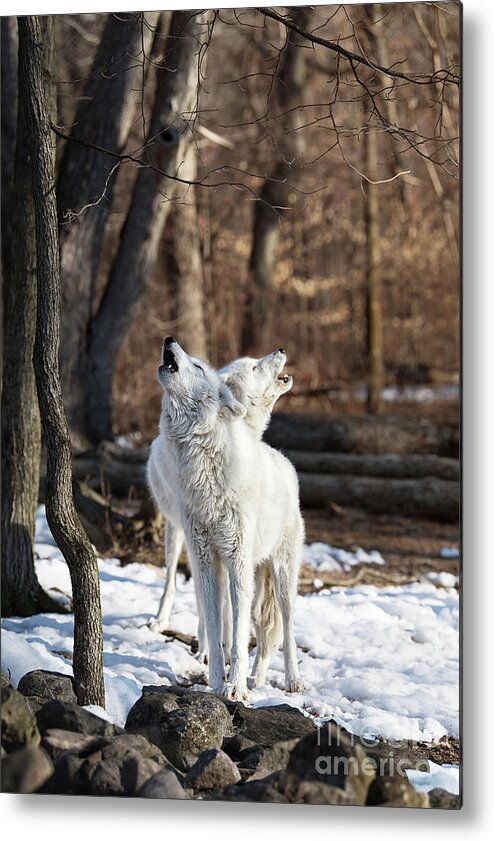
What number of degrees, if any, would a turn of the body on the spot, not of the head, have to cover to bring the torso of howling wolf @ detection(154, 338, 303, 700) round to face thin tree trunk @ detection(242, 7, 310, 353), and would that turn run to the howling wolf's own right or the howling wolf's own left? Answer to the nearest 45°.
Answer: approximately 135° to the howling wolf's own right

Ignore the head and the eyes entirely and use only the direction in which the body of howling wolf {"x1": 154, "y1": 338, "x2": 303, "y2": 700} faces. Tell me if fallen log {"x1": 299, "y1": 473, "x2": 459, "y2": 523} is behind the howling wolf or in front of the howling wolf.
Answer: behind

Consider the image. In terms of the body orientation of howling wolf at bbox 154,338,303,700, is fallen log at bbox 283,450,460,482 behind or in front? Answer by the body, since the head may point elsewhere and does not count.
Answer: behind

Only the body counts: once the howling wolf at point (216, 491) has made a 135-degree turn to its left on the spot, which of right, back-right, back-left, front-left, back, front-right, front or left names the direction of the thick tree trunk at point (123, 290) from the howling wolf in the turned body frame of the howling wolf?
left

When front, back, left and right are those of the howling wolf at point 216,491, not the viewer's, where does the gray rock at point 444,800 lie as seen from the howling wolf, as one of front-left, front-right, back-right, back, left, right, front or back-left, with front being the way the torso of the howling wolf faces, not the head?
left

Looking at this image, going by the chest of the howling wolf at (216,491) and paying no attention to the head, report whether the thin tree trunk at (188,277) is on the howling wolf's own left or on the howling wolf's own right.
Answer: on the howling wolf's own right

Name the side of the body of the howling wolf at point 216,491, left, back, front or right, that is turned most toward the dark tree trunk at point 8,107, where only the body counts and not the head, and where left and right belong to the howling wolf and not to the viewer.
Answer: right

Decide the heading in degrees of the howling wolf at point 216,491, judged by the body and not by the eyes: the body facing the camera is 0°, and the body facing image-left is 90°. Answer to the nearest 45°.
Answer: approximately 45°

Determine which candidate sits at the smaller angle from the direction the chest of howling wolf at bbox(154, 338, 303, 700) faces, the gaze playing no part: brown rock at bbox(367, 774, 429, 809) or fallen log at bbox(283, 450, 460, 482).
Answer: the brown rock

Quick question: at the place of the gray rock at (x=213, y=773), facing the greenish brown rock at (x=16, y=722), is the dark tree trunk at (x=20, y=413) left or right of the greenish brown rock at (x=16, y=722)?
right
